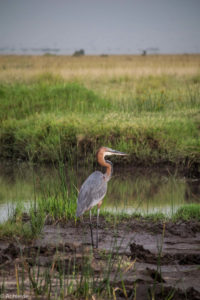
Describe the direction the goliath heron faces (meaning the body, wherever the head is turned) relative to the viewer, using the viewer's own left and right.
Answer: facing to the right of the viewer
